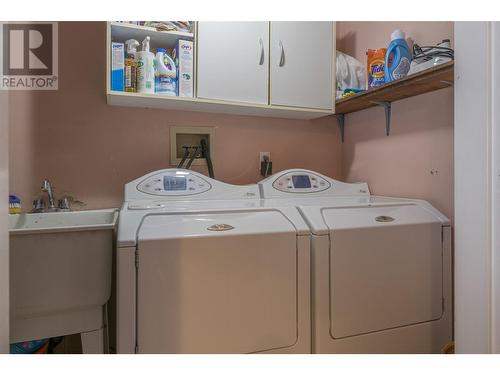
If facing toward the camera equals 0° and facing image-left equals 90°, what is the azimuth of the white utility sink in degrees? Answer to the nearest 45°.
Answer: approximately 0°

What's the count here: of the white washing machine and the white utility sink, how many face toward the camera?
2
